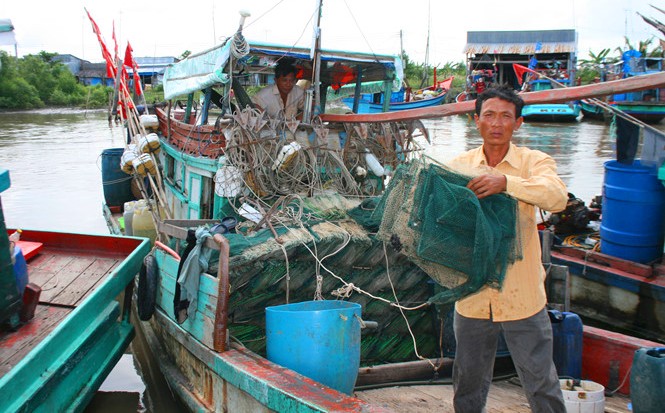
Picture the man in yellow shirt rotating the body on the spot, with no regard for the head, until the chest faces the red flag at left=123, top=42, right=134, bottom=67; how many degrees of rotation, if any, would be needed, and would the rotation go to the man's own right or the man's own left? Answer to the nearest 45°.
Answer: approximately 135° to the man's own right

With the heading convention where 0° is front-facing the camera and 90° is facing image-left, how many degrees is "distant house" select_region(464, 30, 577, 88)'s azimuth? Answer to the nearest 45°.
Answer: approximately 0°

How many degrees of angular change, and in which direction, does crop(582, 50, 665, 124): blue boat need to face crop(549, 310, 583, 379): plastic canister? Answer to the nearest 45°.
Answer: approximately 90° to its left

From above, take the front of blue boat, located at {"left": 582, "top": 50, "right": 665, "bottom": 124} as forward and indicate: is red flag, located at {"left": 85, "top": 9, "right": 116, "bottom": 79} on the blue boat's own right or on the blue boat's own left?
on the blue boat's own left

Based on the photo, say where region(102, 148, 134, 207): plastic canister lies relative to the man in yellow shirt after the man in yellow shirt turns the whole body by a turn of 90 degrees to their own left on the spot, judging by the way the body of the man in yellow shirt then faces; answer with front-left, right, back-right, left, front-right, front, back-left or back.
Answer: back-left

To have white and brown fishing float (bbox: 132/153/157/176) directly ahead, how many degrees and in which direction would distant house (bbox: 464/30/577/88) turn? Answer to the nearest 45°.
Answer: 0° — it already faces it

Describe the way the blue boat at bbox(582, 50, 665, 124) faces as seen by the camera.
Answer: facing to the left of the viewer

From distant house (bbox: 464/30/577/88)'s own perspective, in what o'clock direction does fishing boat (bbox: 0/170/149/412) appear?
The fishing boat is roughly at 12 o'clock from the distant house.
